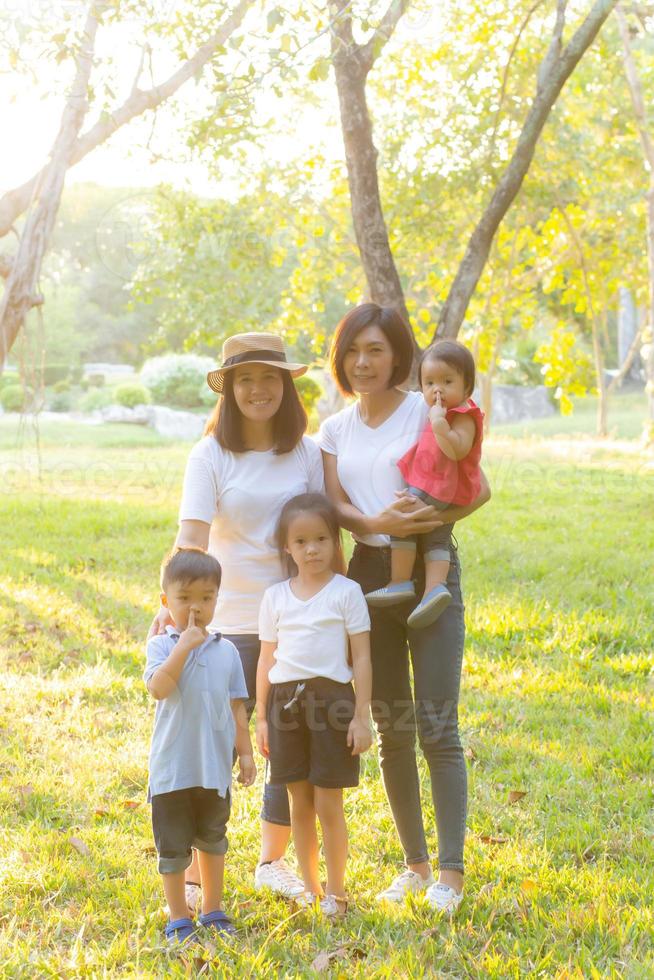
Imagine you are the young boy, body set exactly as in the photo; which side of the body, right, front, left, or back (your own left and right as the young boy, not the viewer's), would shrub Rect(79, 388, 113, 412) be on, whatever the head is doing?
back

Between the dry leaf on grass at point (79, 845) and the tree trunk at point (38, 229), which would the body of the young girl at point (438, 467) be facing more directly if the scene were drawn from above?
the dry leaf on grass

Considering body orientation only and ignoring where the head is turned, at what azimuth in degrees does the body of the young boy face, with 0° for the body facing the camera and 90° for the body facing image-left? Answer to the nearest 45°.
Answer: approximately 0°

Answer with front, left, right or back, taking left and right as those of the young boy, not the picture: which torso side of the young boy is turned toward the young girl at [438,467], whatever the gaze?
left

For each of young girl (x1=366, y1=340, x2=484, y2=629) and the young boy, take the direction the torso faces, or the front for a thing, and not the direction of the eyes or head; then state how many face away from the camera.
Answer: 0

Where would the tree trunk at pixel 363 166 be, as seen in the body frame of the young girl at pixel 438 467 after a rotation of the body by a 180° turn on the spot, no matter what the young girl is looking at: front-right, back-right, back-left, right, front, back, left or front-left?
front-left

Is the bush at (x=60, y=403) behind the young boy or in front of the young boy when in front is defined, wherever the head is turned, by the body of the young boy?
behind

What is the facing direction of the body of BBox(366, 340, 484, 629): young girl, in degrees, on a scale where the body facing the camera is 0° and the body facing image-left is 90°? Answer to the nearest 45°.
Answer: approximately 45°
